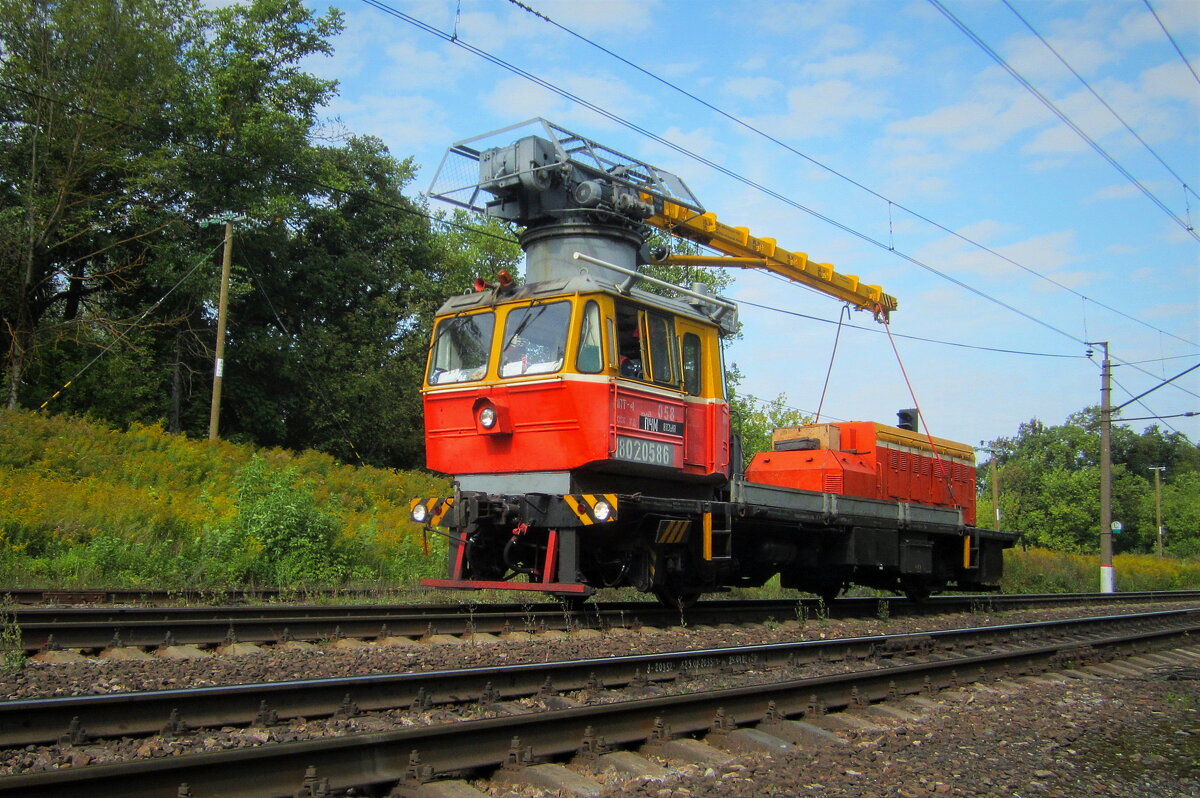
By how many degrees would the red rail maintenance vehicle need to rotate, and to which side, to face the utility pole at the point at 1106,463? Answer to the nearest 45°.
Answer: approximately 180°

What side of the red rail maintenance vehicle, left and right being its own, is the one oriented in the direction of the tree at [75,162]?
right

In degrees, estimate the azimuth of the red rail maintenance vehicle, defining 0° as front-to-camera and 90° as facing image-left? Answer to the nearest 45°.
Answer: approximately 45°

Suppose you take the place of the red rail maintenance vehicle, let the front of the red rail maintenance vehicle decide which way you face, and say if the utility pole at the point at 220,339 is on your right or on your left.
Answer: on your right
